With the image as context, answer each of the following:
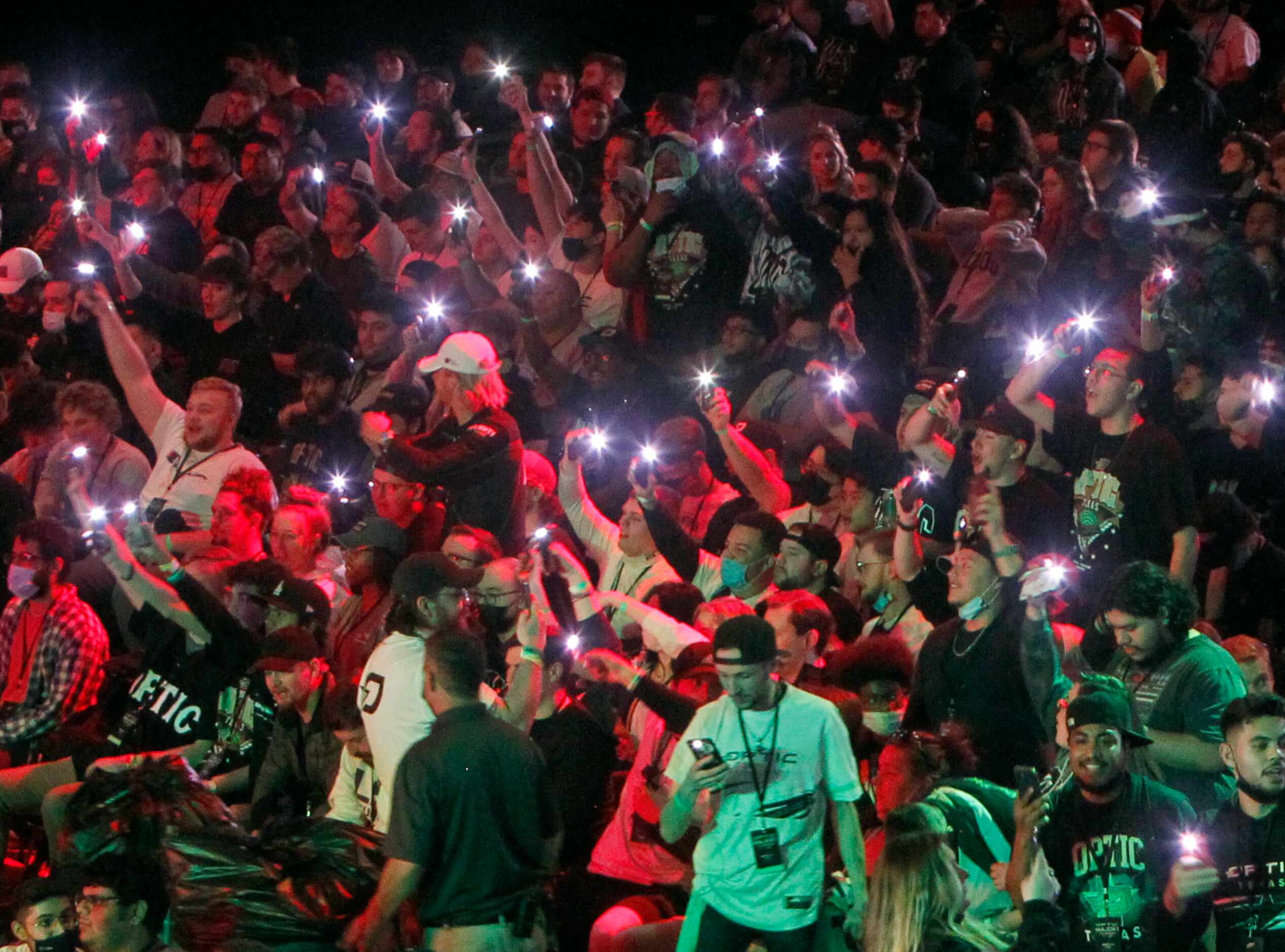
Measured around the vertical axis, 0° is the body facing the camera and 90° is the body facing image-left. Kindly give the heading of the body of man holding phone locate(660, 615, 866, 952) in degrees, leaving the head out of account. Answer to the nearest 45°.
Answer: approximately 0°

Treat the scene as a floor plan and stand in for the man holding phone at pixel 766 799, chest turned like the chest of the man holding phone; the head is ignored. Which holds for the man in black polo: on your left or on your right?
on your right
